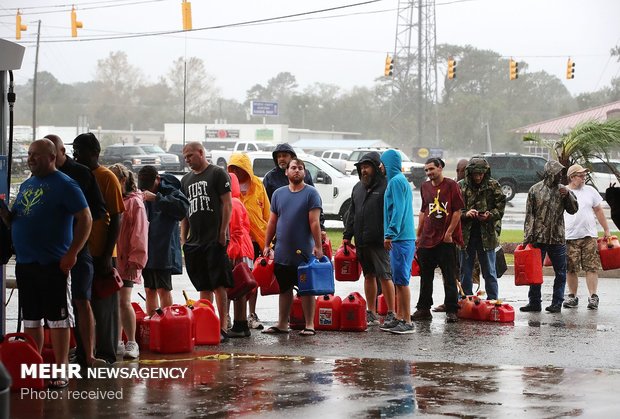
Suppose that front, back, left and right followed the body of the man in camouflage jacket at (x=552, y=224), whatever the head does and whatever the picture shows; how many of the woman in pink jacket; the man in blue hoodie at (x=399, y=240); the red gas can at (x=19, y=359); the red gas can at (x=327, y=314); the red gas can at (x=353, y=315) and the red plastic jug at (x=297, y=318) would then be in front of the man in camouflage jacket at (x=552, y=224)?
6

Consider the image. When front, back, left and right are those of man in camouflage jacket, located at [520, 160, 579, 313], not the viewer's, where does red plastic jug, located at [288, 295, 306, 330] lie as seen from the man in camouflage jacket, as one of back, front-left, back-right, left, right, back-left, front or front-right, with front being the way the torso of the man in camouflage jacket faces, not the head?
front

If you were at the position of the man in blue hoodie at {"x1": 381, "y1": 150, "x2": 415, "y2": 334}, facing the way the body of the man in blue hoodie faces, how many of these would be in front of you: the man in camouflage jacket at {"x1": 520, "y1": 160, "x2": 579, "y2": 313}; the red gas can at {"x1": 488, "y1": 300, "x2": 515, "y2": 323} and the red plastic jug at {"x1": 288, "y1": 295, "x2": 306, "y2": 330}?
1

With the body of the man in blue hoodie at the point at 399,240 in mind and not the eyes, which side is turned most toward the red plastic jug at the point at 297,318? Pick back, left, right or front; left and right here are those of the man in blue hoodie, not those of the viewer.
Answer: front

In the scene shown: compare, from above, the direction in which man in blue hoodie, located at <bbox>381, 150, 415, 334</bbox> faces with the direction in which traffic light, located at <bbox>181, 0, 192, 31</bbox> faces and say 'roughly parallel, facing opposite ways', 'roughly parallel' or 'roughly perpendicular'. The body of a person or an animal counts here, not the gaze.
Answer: roughly perpendicular

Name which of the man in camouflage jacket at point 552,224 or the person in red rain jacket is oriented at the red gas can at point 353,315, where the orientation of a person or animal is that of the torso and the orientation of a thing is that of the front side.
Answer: the man in camouflage jacket

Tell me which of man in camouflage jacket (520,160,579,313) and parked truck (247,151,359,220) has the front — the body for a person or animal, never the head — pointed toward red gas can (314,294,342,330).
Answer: the man in camouflage jacket

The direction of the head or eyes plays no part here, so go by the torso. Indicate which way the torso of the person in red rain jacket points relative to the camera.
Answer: to the viewer's left

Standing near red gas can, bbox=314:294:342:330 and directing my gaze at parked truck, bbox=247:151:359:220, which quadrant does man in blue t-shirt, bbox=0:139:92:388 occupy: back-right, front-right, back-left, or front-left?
back-left
